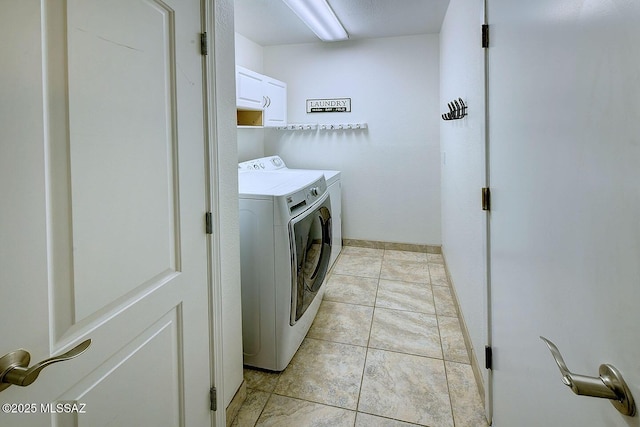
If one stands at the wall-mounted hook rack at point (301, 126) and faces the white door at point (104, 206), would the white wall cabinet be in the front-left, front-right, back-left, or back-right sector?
front-right

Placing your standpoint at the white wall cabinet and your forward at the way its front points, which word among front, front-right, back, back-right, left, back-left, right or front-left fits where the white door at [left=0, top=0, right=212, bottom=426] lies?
front-right

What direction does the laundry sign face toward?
toward the camera

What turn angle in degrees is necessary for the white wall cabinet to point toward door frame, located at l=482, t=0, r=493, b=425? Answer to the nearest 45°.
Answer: approximately 45° to its right

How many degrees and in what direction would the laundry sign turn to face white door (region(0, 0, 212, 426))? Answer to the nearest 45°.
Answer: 0° — it already faces it

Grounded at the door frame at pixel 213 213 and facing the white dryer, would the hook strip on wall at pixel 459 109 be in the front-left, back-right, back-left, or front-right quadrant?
front-right

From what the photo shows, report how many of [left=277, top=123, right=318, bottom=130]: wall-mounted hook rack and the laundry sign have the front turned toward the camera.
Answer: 2

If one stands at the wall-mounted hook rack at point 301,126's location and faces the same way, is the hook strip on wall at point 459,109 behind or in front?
in front

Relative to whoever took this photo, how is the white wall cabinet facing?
facing the viewer and to the right of the viewer

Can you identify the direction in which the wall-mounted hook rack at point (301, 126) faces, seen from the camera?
facing the viewer

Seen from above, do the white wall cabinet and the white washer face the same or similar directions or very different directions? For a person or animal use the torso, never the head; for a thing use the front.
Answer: same or similar directions
